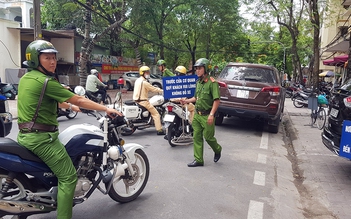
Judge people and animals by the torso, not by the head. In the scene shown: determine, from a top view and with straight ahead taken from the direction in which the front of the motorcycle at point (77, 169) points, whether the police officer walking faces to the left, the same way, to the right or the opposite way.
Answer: the opposite way

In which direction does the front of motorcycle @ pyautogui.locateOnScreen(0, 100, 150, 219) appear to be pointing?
to the viewer's right

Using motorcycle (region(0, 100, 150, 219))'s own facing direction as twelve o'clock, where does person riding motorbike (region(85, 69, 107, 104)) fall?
The person riding motorbike is roughly at 9 o'clock from the motorcycle.

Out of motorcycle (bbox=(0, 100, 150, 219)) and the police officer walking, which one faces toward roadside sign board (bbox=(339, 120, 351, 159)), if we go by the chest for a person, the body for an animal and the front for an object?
the motorcycle

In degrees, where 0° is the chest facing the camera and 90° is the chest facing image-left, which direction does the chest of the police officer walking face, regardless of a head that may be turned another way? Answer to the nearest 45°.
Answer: approximately 45°

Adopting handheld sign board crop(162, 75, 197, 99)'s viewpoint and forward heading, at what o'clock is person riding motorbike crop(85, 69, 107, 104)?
The person riding motorbike is roughly at 5 o'clock from the handheld sign board.
